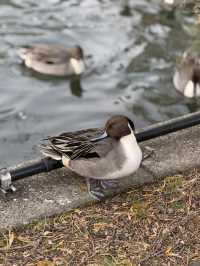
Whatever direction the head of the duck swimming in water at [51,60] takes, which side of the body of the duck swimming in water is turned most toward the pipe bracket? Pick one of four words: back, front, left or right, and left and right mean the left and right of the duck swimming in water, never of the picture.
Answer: right

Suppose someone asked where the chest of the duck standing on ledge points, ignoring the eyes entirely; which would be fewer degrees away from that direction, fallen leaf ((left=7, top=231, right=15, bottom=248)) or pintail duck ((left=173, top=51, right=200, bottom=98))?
the pintail duck

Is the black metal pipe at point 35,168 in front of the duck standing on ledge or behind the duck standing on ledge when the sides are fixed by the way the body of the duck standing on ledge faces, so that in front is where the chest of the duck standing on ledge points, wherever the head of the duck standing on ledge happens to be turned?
behind

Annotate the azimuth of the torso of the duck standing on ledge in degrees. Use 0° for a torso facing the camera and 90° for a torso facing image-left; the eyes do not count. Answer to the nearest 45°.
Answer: approximately 270°

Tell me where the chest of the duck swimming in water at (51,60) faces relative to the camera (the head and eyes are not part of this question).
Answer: to the viewer's right

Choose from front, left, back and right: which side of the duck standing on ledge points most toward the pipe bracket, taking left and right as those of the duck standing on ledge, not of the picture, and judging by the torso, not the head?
back

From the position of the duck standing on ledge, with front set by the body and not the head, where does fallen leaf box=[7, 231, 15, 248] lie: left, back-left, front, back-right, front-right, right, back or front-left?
back-right

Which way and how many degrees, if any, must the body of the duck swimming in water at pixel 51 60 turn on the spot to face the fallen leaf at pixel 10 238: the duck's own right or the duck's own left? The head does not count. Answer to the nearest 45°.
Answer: approximately 90° to the duck's own right
